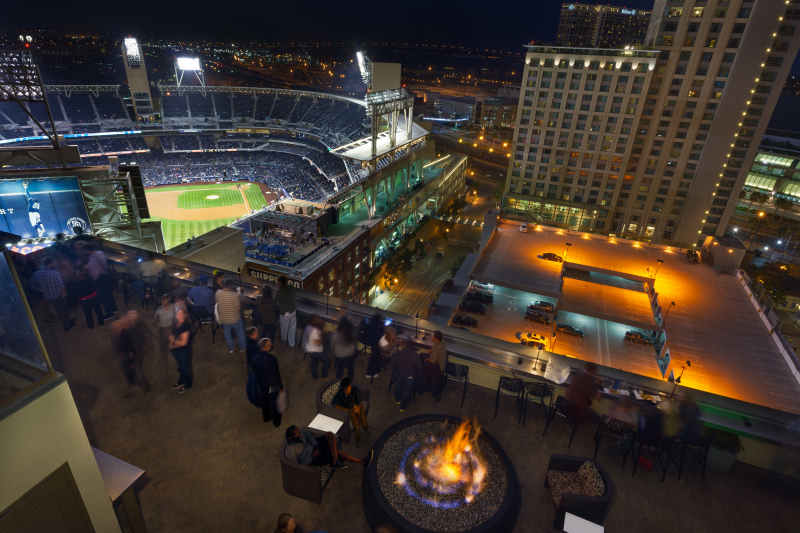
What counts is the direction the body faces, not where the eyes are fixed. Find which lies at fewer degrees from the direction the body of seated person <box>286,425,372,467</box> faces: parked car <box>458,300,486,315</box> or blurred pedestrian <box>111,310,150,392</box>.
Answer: the parked car

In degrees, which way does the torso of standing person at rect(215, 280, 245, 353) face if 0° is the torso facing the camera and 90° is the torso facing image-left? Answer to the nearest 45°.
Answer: approximately 180°

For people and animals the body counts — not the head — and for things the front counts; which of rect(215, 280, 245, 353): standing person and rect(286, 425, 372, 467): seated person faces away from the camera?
the standing person

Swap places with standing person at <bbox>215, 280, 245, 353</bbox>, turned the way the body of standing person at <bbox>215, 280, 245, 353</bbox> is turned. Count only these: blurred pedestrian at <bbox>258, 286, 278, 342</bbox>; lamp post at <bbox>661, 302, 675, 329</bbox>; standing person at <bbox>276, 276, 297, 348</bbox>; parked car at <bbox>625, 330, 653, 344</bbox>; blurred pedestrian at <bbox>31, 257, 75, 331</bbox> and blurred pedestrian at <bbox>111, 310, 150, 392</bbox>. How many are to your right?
4

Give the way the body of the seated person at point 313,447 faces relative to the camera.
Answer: to the viewer's right

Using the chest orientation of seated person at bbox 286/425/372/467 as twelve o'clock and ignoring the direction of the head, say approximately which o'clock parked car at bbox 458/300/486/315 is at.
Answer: The parked car is roughly at 10 o'clock from the seated person.

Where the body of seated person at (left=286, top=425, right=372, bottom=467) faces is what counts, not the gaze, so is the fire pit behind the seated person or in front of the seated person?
in front

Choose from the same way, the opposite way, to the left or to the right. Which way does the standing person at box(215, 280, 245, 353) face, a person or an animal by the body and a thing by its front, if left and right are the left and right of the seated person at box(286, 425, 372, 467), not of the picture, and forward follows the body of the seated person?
to the left

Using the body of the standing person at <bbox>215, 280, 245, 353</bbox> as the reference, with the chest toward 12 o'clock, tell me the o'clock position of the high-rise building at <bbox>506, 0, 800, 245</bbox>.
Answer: The high-rise building is roughly at 2 o'clock from the standing person.

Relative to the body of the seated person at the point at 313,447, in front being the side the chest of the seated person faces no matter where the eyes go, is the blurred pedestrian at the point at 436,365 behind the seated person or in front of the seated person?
in front

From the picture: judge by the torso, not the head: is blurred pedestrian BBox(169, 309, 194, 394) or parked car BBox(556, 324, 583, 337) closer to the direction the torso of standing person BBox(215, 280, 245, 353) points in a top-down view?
the parked car

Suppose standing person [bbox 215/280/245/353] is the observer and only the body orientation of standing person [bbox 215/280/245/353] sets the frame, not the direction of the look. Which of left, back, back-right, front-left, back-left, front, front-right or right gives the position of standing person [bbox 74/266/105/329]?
front-left

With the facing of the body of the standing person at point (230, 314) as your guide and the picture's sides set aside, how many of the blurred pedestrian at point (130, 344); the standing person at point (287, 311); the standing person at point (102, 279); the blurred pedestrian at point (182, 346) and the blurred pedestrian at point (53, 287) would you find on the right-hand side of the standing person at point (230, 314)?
1

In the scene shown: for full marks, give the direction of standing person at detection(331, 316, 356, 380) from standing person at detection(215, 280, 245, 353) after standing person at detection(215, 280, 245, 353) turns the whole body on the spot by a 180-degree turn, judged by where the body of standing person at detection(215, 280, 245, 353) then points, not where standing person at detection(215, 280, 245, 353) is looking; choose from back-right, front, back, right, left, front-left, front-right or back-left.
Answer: front-left

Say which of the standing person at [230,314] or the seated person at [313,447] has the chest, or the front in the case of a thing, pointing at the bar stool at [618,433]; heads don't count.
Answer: the seated person

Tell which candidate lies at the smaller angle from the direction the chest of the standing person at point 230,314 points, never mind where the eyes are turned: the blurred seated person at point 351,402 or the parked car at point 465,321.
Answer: the parked car

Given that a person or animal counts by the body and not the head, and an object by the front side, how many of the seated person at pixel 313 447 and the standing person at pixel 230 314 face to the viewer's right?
1

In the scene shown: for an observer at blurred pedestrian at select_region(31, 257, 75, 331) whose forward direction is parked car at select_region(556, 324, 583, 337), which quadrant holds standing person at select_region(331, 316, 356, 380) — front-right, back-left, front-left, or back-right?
front-right
